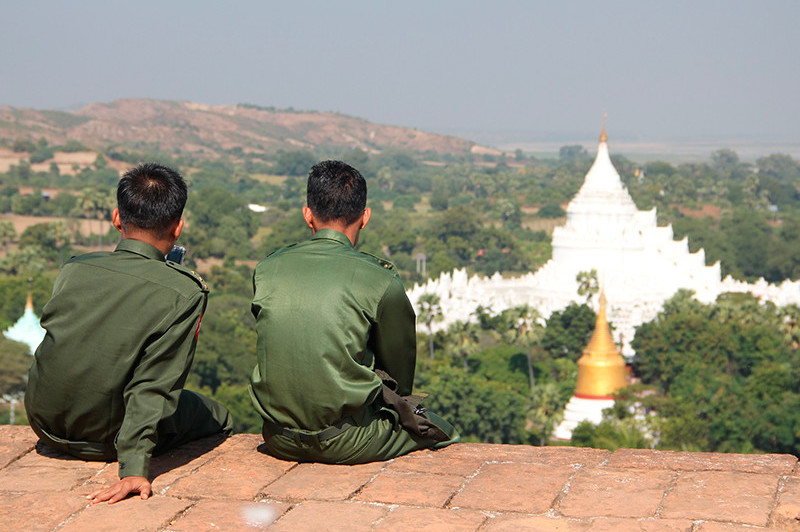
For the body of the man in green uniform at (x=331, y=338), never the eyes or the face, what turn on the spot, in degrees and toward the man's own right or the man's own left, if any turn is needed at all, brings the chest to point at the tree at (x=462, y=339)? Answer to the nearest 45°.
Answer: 0° — they already face it

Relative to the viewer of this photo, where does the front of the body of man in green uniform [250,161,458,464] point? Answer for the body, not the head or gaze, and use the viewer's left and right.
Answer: facing away from the viewer

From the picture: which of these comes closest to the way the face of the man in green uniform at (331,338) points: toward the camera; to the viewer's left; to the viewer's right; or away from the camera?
away from the camera

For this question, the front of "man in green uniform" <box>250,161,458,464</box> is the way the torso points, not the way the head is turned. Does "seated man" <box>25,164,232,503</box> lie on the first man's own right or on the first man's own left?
on the first man's own left
